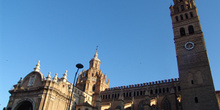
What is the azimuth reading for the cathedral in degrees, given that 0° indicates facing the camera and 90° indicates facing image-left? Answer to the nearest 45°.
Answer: approximately 45°
